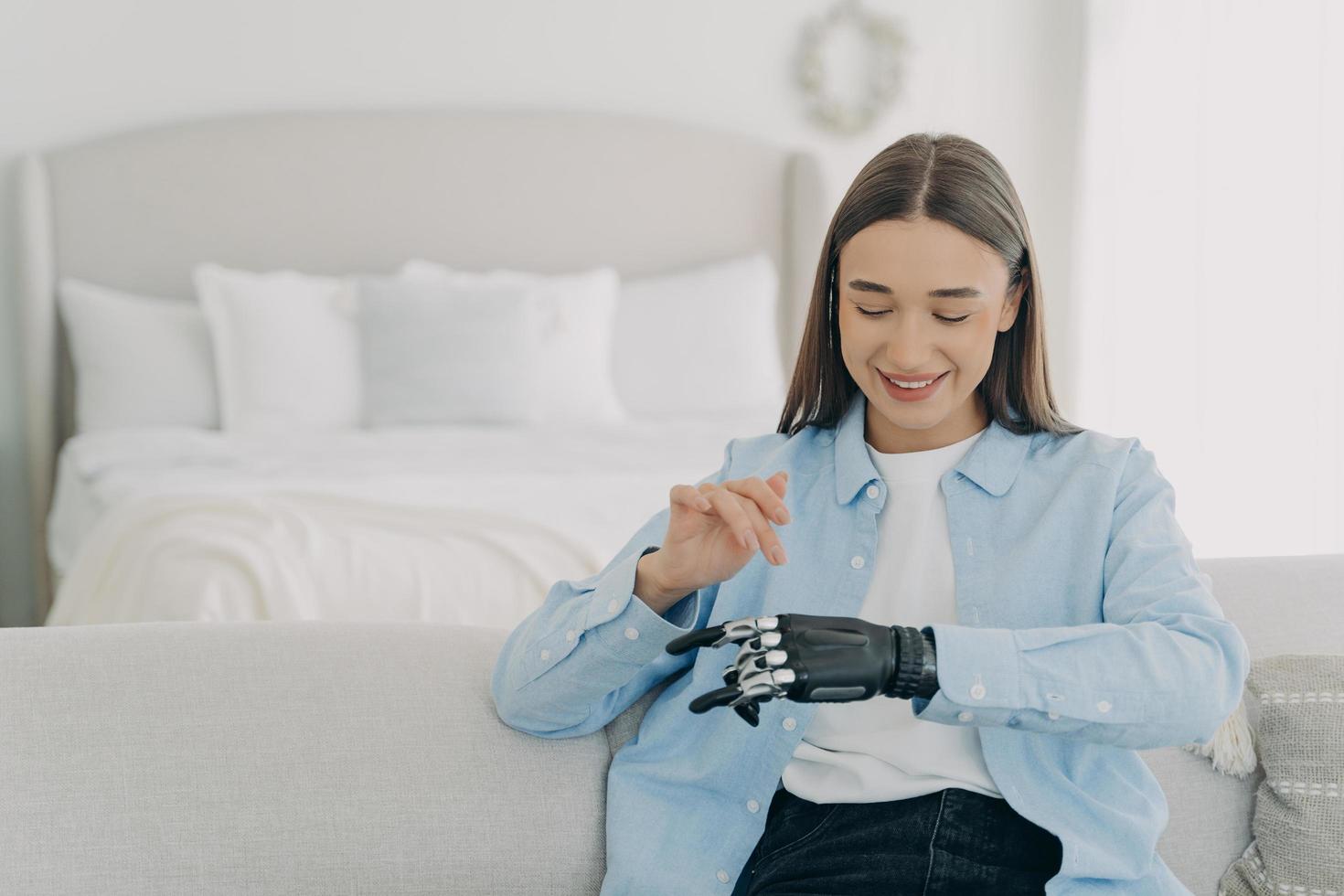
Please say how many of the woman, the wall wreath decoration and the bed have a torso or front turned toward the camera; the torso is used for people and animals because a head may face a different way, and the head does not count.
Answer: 3

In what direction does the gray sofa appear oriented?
toward the camera

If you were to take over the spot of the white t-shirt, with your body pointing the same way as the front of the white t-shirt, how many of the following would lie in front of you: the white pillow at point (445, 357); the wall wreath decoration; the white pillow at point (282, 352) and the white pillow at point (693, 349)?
0

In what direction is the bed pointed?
toward the camera

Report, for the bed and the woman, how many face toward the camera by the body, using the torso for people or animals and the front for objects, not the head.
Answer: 2

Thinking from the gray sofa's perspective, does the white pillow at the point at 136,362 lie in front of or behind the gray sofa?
behind

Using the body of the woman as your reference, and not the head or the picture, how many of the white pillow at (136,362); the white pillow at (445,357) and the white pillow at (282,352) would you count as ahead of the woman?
0

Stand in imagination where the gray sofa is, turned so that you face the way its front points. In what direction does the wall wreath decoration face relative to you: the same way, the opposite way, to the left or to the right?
the same way

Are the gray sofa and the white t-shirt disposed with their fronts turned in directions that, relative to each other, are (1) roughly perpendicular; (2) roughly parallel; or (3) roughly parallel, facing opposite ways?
roughly parallel

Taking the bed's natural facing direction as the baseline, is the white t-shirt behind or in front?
in front

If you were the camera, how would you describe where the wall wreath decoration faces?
facing the viewer

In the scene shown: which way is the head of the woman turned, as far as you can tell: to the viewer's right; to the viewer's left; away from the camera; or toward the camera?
toward the camera

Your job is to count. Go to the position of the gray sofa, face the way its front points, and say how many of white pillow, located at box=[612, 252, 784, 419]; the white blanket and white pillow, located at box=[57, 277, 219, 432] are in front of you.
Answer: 0

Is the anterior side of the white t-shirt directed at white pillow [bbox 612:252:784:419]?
no

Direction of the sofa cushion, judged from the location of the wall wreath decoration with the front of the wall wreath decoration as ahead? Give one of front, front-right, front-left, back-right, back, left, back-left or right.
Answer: front
